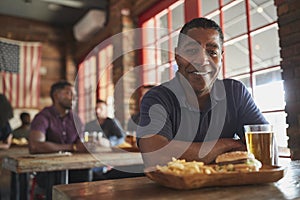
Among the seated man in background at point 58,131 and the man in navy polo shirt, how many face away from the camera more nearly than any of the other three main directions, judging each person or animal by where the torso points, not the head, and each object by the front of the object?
0

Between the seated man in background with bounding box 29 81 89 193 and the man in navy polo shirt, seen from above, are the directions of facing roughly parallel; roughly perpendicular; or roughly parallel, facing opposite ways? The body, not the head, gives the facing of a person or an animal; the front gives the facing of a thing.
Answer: roughly perpendicular

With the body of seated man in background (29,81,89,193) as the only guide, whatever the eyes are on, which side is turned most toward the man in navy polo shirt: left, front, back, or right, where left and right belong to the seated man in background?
front

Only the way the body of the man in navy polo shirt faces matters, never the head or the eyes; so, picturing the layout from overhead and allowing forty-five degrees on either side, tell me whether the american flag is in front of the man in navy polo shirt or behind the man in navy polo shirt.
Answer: behind

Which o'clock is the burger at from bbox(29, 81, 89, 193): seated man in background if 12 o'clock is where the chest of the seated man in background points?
The burger is roughly at 1 o'clock from the seated man in background.

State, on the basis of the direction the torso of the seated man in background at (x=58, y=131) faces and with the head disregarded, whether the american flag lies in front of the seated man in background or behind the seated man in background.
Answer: behind

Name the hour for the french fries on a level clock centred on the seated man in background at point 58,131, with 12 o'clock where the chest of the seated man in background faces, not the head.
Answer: The french fries is roughly at 1 o'clock from the seated man in background.

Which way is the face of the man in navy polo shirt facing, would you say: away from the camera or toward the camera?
toward the camera

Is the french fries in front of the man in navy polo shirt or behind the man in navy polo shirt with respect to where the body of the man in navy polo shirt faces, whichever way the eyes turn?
in front

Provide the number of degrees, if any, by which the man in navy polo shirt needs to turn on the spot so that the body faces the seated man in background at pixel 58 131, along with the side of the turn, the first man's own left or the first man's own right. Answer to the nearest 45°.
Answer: approximately 135° to the first man's own right

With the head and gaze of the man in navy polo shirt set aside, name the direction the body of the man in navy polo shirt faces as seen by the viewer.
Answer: toward the camera

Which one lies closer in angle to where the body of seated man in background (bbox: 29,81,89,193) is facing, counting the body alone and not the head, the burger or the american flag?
the burger
